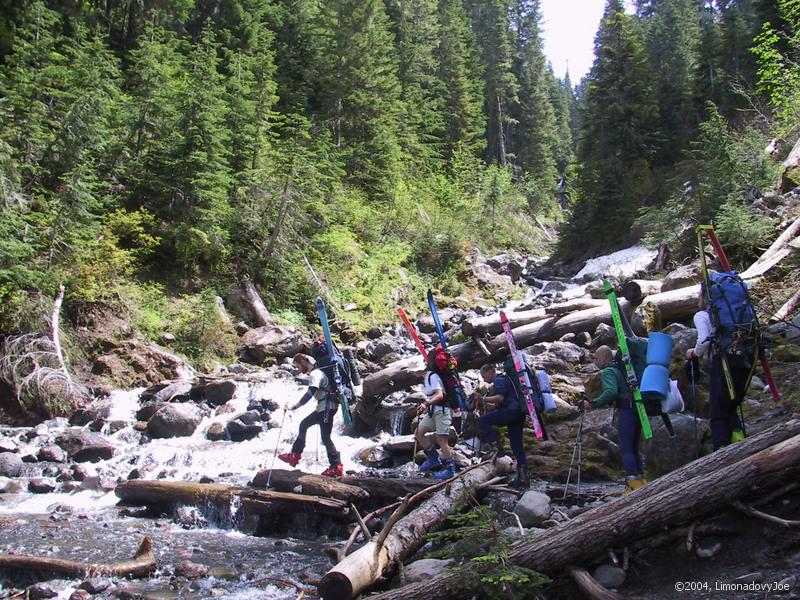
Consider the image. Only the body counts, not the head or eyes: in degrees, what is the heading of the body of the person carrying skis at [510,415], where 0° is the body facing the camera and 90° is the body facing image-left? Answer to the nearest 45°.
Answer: approximately 90°

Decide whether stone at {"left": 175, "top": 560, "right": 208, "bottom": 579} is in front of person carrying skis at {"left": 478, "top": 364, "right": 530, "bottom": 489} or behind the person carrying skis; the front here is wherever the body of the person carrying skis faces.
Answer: in front

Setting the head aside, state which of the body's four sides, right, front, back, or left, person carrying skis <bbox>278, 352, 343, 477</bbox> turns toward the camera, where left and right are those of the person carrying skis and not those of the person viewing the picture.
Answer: left

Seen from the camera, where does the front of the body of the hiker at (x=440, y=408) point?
to the viewer's left

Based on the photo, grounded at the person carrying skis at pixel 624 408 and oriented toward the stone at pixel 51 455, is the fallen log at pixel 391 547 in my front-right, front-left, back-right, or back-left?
front-left

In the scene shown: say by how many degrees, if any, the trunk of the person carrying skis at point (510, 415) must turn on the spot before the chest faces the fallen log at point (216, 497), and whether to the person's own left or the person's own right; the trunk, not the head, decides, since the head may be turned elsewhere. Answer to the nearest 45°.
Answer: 0° — they already face it

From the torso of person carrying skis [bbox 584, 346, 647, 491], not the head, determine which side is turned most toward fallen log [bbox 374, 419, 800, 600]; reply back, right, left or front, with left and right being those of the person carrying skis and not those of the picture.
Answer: left

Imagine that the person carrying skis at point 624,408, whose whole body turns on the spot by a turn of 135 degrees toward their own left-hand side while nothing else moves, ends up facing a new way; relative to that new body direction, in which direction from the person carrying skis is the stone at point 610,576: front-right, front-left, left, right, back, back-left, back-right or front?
front-right

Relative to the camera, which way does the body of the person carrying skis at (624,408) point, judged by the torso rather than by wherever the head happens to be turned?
to the viewer's left

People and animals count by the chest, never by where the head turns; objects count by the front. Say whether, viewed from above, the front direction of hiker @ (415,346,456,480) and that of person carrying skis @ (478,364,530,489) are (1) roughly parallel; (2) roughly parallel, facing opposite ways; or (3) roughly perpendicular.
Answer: roughly parallel

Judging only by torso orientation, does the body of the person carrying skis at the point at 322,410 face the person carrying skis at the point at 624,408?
no
